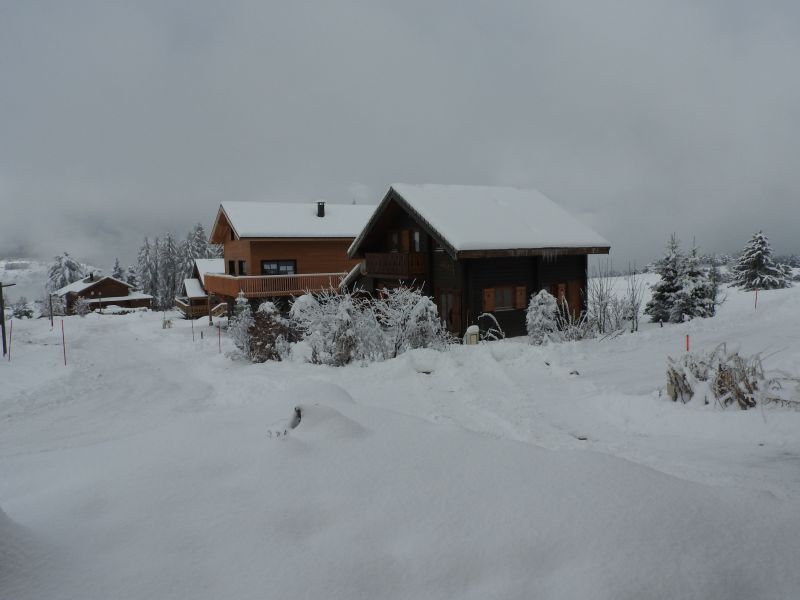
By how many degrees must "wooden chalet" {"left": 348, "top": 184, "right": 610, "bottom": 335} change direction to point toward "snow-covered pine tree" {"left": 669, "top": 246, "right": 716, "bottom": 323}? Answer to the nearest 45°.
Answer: approximately 135° to its left

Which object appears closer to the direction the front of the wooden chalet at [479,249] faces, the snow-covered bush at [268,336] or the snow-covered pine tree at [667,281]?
the snow-covered bush

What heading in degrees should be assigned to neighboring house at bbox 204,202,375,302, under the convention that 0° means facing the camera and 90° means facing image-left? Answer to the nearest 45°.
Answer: approximately 45°

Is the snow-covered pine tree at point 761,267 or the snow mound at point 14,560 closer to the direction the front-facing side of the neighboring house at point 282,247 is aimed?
the snow mound

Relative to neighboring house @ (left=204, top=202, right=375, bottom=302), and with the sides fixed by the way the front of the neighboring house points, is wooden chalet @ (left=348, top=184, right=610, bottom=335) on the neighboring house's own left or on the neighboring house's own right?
on the neighboring house's own left

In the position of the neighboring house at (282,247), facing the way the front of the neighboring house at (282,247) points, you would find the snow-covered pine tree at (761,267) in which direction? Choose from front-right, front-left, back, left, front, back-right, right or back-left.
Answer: back-left

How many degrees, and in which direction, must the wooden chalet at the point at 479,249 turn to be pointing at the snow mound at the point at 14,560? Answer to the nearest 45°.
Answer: approximately 45° to its left

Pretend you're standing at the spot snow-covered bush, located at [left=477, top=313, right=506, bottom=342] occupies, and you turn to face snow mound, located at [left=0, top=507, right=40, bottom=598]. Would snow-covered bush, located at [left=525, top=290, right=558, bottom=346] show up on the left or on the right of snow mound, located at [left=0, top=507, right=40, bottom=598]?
left

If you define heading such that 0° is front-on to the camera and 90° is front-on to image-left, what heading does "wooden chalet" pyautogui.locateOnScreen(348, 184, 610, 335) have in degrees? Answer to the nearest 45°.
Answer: approximately 45°

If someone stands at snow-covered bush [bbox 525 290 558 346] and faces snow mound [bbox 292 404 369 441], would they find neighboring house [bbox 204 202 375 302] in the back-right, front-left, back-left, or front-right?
back-right

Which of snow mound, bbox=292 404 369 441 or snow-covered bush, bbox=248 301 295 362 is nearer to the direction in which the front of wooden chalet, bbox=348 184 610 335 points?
the snow-covered bush
